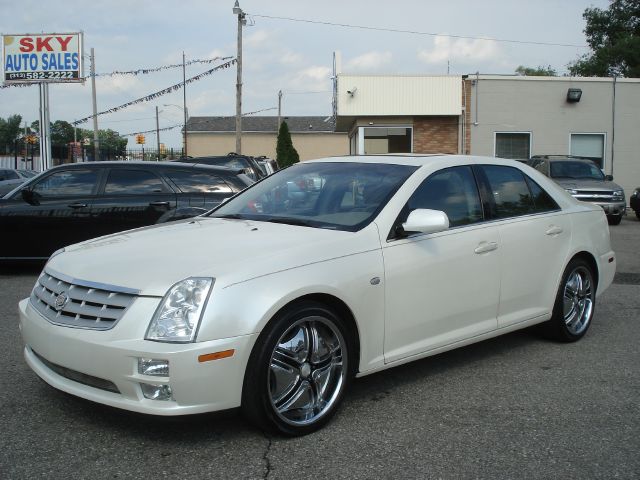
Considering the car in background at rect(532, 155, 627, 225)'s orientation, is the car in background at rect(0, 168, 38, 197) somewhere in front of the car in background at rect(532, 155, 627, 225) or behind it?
behind

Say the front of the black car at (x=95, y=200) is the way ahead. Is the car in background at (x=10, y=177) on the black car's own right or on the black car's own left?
on the black car's own right

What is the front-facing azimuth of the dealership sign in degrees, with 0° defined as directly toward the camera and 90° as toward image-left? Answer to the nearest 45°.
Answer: approximately 0°

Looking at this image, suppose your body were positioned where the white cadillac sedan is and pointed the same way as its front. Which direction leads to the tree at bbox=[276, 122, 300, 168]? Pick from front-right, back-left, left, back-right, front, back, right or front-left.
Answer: back-right

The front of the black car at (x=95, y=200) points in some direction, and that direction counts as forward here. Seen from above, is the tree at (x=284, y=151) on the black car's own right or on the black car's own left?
on the black car's own right

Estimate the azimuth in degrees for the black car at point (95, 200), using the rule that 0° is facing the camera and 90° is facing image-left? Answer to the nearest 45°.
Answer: approximately 90°

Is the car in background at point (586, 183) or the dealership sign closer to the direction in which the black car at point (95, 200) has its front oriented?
the dealership sign

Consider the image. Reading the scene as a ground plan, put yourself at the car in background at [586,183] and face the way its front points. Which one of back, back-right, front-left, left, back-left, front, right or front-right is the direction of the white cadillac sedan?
front-right

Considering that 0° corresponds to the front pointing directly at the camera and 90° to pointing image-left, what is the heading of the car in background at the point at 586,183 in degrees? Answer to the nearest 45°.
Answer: approximately 315°

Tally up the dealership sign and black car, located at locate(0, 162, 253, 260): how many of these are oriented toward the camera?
1

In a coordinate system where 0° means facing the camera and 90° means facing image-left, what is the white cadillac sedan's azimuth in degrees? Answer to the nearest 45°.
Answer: approximately 45°

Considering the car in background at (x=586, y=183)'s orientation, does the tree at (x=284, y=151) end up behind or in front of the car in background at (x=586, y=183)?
behind
